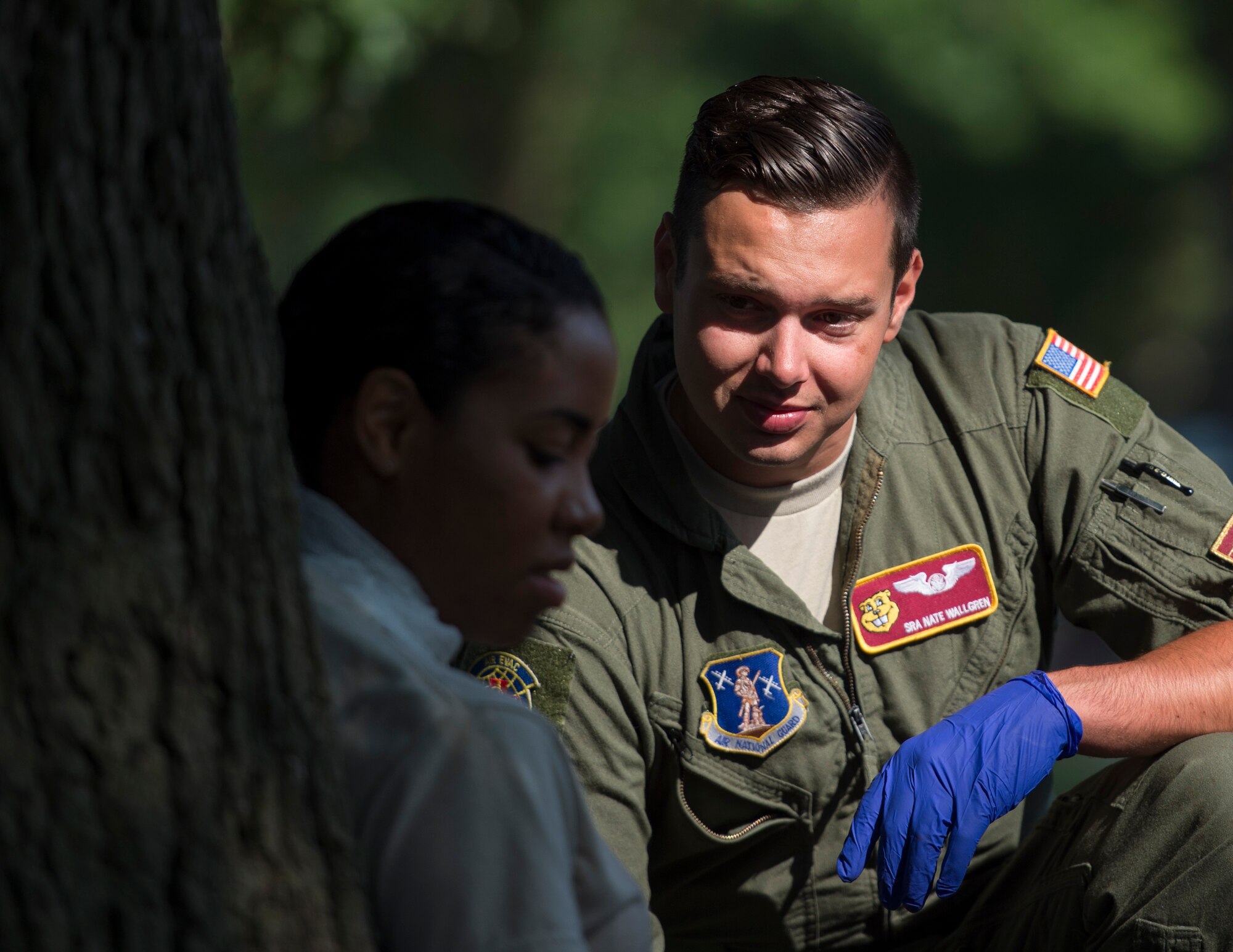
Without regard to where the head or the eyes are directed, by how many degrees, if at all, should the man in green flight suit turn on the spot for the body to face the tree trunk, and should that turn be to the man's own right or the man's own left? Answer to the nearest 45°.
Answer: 0° — they already face it

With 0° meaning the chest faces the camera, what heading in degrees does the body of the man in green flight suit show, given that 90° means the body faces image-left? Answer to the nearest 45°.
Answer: approximately 0°
